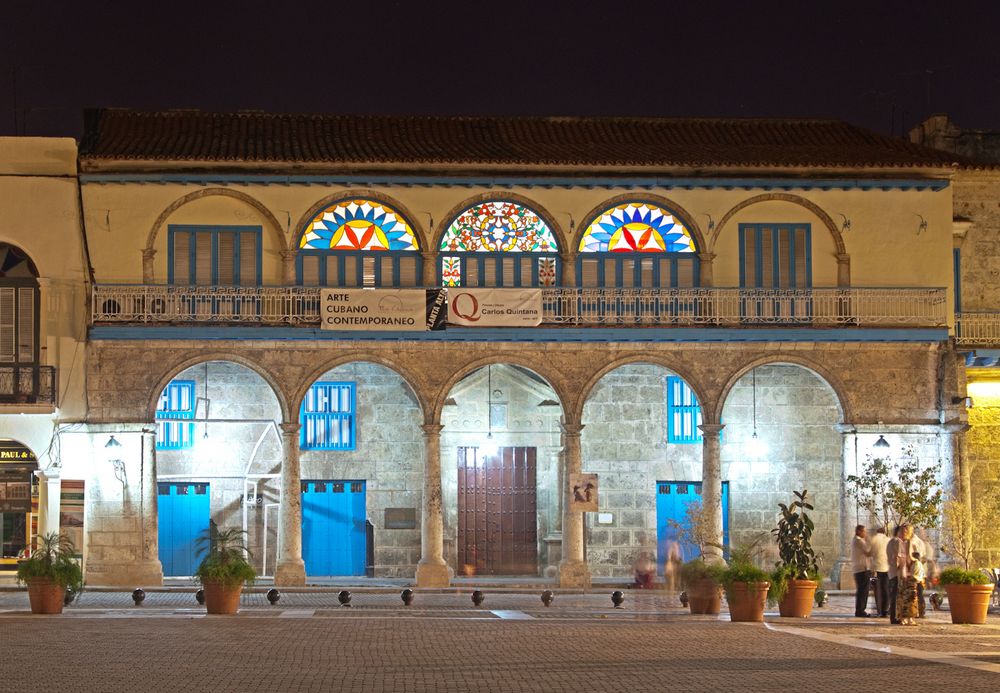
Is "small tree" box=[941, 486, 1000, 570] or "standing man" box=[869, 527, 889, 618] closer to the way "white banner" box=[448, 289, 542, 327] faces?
the standing man

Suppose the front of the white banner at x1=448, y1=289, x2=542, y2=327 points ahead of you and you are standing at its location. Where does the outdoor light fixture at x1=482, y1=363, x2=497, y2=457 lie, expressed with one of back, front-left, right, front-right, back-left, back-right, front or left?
back

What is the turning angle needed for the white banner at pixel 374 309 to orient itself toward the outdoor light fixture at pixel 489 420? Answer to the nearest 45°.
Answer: approximately 135° to its left

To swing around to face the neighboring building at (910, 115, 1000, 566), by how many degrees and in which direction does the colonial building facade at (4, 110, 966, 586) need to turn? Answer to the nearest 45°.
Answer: approximately 90° to its left

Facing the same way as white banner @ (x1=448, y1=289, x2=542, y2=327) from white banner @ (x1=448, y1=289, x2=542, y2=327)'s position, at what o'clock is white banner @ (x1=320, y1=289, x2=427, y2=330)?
white banner @ (x1=320, y1=289, x2=427, y2=330) is roughly at 3 o'clock from white banner @ (x1=448, y1=289, x2=542, y2=327).

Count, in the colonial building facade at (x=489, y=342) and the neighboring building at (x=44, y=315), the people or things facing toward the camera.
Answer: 2

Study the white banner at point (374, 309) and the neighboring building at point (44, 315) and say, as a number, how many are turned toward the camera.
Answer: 2

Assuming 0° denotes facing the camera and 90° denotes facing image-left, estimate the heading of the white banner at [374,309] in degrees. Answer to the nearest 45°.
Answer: approximately 0°
